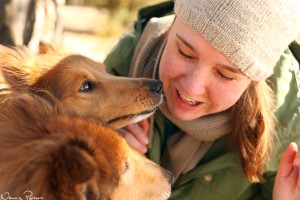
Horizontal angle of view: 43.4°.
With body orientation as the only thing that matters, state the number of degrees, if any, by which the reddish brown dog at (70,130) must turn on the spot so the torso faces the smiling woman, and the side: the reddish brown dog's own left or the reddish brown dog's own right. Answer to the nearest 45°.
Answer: approximately 45° to the reddish brown dog's own left

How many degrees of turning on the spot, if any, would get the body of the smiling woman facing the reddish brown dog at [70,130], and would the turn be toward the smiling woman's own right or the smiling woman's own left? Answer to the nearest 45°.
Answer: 0° — they already face it

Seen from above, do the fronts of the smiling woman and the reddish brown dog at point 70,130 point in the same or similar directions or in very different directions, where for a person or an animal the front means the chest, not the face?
very different directions

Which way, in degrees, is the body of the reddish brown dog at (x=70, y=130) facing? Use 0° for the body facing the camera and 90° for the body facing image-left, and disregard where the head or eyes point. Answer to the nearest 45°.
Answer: approximately 270°

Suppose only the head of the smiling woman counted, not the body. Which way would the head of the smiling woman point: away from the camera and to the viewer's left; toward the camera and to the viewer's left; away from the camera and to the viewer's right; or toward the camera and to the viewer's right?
toward the camera and to the viewer's left

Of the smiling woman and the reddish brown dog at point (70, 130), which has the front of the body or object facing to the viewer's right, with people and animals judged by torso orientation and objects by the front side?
the reddish brown dog

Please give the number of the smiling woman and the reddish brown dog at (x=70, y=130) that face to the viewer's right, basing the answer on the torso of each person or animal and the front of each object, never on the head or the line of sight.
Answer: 1

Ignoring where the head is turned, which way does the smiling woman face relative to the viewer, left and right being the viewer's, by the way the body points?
facing the viewer and to the left of the viewer
